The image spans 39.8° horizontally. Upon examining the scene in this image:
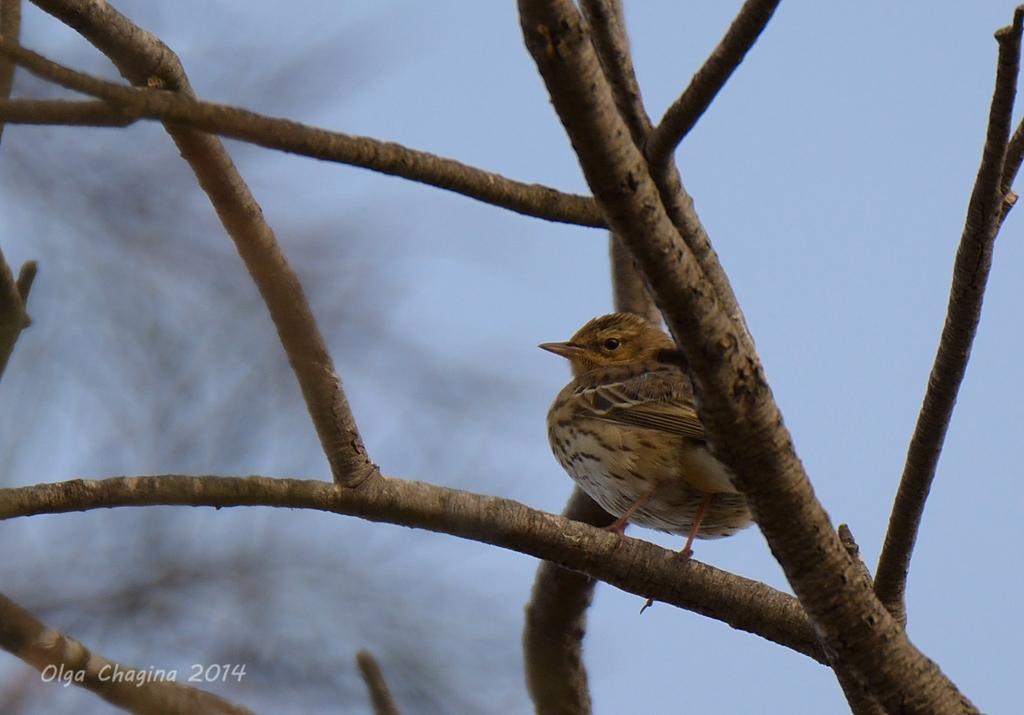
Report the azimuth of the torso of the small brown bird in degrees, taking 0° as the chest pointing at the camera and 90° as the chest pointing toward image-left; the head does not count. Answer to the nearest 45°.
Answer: approximately 90°
